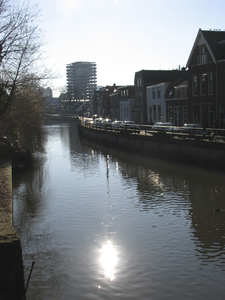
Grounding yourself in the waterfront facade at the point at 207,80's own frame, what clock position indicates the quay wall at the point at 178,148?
The quay wall is roughly at 11 o'clock from the waterfront facade.

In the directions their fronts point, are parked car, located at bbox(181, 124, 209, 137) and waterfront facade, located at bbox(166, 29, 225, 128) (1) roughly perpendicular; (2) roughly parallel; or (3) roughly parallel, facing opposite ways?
roughly perpendicular

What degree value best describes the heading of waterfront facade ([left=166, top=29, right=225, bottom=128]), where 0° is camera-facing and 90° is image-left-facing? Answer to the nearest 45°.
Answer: approximately 45°

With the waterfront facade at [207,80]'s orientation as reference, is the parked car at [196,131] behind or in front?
in front
